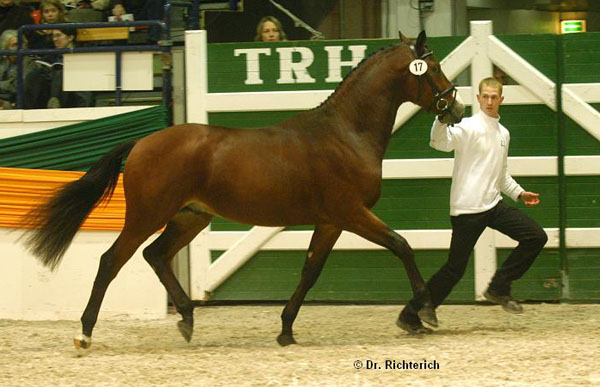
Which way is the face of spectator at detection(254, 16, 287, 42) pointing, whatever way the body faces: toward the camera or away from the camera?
toward the camera

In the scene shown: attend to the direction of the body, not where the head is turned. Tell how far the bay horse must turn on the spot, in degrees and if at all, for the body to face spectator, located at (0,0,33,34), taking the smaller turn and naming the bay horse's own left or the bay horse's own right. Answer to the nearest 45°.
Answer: approximately 135° to the bay horse's own left

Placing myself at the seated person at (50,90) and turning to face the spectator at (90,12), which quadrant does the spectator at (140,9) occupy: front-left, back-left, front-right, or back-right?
front-right

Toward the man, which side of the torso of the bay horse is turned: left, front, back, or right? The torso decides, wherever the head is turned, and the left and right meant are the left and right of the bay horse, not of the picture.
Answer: front

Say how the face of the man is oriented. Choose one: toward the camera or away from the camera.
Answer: toward the camera

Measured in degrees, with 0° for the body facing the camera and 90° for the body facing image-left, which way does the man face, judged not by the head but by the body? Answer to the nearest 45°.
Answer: approximately 315°

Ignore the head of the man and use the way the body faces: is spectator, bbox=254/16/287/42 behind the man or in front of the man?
behind

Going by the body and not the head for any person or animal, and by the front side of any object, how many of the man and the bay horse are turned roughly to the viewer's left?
0

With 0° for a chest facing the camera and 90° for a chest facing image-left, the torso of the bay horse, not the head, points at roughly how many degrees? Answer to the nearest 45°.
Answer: approximately 270°

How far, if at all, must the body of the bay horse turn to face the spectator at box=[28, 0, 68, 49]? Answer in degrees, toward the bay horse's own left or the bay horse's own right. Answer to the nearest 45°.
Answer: approximately 135° to the bay horse's own left

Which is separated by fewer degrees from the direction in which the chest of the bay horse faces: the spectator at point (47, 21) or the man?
the man
